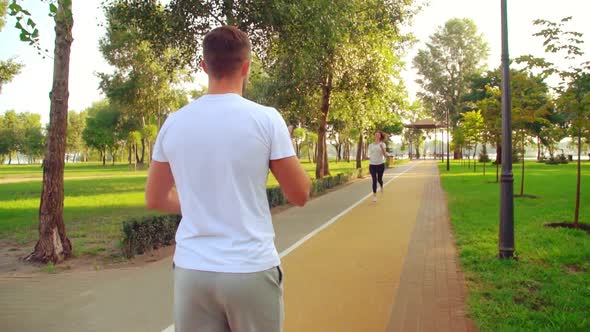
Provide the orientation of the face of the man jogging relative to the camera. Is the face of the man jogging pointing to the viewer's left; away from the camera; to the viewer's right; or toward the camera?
away from the camera

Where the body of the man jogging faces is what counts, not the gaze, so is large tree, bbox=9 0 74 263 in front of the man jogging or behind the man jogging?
in front

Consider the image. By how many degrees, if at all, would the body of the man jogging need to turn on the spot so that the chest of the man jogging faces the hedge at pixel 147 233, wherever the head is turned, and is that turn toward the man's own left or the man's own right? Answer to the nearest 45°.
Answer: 0° — they already face it

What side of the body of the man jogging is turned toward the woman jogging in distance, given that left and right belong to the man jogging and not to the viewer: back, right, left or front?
front

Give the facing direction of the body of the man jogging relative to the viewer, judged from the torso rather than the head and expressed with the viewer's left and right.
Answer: facing away from the viewer

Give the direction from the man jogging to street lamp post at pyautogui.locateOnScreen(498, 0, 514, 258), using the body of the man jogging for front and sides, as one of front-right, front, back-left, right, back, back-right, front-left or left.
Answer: front-right

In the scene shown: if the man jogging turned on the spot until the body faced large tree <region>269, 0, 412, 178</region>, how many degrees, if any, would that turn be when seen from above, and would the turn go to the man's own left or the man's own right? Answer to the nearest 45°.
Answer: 0° — they already face it
